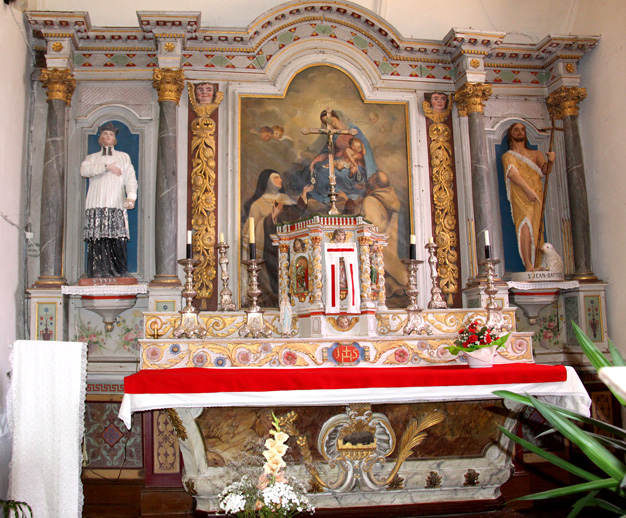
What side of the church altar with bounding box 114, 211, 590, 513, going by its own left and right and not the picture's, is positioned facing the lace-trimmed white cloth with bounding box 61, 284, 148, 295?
right

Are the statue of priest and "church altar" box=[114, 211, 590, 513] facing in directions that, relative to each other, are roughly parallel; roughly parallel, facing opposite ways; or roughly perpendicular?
roughly parallel

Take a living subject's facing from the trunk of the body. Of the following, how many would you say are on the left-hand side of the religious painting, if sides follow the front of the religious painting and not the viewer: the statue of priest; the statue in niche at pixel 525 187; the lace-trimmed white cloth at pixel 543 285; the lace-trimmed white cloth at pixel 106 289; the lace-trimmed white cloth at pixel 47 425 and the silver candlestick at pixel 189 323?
2

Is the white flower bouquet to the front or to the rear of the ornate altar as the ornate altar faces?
to the front

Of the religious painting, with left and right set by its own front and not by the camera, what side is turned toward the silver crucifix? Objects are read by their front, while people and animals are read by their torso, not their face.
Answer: front

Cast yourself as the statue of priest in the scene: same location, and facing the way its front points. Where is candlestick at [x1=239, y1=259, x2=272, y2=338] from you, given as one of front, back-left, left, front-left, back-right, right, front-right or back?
front-left

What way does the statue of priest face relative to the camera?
toward the camera

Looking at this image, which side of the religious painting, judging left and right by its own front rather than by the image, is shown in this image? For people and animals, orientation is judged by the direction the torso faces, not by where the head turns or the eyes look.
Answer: front

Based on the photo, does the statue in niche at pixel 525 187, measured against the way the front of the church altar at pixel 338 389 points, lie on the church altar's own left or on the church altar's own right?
on the church altar's own left

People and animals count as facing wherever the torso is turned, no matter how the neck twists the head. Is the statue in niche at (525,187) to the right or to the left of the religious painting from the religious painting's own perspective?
on its left

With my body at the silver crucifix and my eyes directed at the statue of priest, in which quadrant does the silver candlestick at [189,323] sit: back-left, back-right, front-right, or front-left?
front-left

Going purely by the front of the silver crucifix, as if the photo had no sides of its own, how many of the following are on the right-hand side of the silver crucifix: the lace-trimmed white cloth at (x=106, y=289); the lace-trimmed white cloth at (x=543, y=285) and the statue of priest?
2

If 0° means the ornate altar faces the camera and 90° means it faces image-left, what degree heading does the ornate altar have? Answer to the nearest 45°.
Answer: approximately 0°
